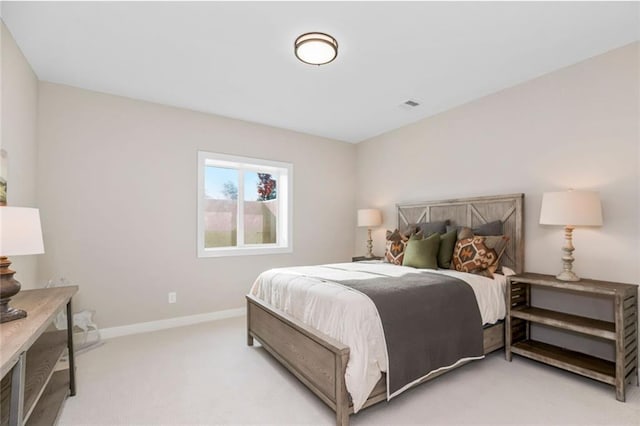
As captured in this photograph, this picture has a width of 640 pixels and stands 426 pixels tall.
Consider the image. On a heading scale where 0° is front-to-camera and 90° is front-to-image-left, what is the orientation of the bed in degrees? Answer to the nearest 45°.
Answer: approximately 45°

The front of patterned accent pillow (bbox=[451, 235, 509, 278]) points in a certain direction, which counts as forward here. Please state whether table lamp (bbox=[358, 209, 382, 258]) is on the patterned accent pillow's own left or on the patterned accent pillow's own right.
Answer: on the patterned accent pillow's own right

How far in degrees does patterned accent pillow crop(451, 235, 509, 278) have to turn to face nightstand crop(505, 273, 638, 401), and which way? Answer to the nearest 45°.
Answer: approximately 135° to its left

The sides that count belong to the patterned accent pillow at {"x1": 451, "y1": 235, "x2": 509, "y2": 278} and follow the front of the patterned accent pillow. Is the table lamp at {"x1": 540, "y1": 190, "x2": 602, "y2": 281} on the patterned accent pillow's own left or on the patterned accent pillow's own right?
on the patterned accent pillow's own left

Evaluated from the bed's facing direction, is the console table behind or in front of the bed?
in front

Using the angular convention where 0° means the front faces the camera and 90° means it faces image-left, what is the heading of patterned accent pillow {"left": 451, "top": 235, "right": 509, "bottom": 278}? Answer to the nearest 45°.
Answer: approximately 45°

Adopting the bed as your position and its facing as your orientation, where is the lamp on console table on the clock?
The lamp on console table is roughly at 12 o'clock from the bed.

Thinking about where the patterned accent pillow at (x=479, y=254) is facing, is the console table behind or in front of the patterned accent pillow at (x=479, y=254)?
in front

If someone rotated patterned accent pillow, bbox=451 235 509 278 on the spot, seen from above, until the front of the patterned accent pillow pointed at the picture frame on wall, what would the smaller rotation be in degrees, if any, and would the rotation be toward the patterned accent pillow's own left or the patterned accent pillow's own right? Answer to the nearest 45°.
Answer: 0° — it already faces it
